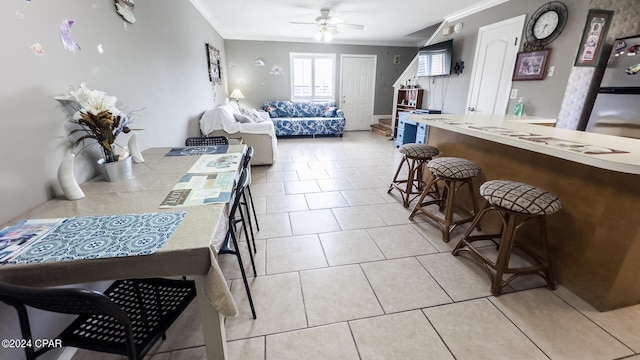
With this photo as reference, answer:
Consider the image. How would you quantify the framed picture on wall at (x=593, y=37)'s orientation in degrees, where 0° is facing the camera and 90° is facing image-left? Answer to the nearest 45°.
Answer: approximately 45°

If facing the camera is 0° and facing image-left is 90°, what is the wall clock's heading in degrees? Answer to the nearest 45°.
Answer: approximately 45°

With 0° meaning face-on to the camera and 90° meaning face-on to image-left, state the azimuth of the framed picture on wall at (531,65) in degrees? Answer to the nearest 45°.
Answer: approximately 45°

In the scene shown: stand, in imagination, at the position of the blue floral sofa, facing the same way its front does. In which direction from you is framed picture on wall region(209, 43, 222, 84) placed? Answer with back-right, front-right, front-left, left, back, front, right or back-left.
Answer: front-right

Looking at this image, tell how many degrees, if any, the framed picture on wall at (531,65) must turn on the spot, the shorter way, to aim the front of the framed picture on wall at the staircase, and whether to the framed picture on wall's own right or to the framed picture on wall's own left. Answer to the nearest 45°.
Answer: approximately 90° to the framed picture on wall's own right

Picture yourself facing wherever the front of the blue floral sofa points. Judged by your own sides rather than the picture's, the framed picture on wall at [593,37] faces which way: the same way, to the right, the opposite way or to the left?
to the right

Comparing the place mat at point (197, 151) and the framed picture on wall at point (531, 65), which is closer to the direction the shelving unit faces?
the place mat

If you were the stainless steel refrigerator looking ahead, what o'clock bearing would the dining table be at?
The dining table is roughly at 11 o'clock from the stainless steel refrigerator.

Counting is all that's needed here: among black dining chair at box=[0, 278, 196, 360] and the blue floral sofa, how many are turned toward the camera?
1

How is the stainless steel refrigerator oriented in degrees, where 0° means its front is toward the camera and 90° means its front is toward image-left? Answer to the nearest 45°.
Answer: approximately 45°

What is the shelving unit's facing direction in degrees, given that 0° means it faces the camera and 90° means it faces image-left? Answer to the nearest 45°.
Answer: approximately 45°

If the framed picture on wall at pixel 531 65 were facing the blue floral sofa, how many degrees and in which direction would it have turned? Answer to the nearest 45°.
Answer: approximately 45° to its right
